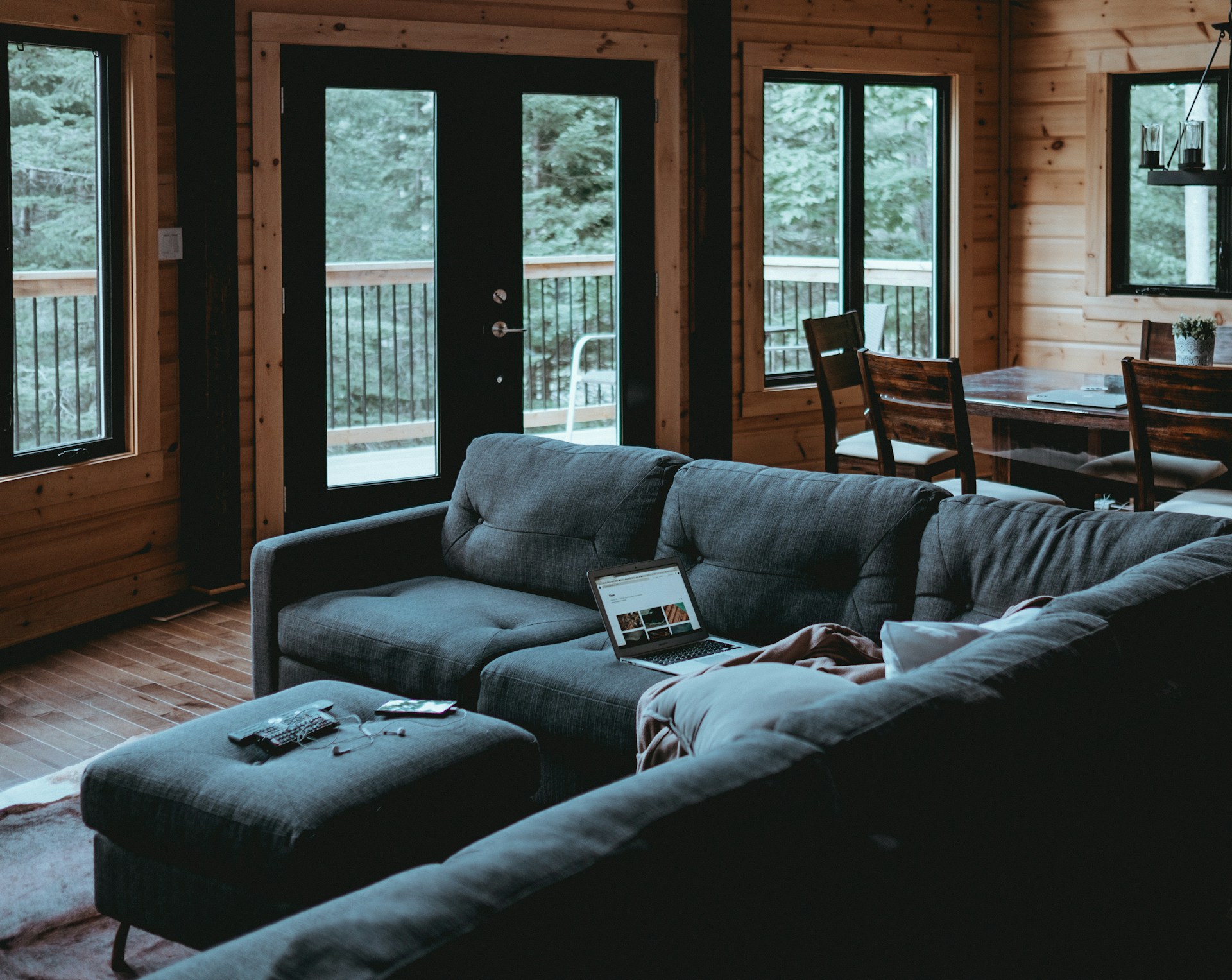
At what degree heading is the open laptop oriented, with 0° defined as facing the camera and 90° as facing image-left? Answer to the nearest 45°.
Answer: approximately 315°

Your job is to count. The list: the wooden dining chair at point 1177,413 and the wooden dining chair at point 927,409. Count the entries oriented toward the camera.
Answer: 0

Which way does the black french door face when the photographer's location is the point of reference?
facing the viewer and to the right of the viewer

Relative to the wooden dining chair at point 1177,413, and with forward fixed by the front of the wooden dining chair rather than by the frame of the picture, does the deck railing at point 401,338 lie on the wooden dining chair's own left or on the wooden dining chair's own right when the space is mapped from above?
on the wooden dining chair's own left

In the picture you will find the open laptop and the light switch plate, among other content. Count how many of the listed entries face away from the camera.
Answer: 0

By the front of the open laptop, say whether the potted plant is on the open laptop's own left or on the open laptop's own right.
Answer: on the open laptop's own left

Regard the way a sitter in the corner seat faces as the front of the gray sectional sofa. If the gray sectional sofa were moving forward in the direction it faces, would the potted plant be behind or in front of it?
behind

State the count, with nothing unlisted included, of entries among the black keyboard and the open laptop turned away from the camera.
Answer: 0

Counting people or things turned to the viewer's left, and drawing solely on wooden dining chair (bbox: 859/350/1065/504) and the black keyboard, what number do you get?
0

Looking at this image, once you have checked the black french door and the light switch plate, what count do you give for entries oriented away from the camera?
0

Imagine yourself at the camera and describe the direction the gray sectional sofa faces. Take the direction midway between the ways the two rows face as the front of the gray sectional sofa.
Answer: facing the viewer and to the left of the viewer

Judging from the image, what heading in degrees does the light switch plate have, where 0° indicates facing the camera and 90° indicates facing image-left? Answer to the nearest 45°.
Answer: approximately 315°
